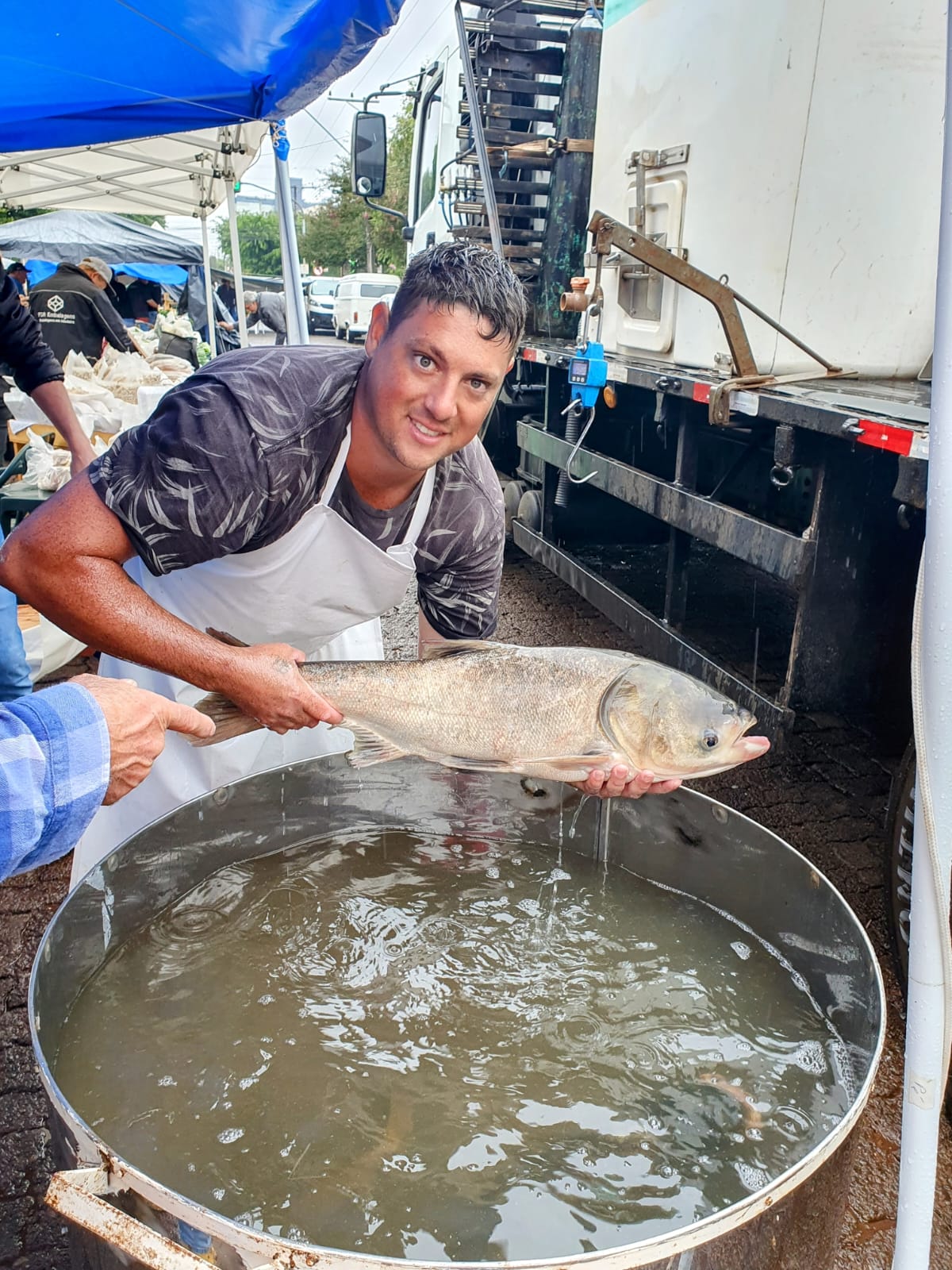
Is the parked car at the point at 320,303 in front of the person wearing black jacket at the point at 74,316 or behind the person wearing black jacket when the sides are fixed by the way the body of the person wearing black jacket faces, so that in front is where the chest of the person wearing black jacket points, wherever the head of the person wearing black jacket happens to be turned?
in front

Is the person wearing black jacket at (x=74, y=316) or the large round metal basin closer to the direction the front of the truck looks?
the person wearing black jacket

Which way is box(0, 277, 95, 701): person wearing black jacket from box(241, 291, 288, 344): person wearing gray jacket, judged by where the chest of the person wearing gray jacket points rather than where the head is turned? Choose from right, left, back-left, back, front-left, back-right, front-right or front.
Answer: left

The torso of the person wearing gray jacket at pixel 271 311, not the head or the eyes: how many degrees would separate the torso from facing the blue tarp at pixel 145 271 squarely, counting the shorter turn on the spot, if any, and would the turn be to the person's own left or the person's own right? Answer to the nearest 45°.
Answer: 0° — they already face it

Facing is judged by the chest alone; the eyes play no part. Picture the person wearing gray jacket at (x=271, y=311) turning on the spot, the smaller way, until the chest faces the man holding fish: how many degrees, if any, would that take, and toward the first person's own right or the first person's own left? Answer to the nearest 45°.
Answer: approximately 90° to the first person's own left

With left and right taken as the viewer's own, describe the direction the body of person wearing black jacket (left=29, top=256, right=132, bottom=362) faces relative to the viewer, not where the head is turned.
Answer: facing away from the viewer and to the right of the viewer

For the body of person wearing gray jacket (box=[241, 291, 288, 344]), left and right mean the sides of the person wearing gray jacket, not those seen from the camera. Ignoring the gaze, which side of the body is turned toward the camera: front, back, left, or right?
left

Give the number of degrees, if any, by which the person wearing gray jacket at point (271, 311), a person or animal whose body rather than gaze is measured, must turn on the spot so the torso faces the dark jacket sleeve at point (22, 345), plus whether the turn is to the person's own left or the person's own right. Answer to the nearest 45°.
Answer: approximately 90° to the person's own left

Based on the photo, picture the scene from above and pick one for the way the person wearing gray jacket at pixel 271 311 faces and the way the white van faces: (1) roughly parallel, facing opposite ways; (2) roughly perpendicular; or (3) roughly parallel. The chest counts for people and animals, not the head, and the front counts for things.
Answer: roughly perpendicular

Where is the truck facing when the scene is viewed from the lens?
facing away from the viewer and to the left of the viewer

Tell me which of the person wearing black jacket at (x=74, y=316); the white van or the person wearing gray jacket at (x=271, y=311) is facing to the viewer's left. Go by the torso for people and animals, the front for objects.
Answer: the person wearing gray jacket
